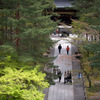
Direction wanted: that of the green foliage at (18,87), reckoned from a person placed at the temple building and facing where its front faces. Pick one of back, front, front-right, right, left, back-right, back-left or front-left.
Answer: front

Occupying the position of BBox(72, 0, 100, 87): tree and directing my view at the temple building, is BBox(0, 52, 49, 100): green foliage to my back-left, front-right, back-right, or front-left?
back-left

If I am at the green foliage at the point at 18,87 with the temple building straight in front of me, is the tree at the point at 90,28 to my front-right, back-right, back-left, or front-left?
front-right

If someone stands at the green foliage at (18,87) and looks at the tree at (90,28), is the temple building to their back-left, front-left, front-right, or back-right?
front-left

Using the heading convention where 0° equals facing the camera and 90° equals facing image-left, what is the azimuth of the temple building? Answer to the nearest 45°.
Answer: approximately 0°

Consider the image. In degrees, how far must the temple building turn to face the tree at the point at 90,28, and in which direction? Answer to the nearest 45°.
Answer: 0° — it already faces it
